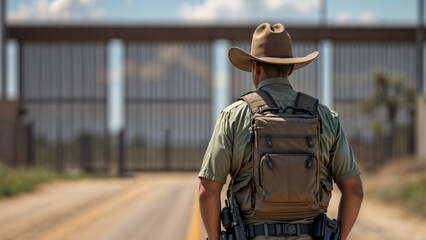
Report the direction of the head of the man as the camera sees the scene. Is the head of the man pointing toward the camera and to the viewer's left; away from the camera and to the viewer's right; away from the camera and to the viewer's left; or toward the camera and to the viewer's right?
away from the camera and to the viewer's left

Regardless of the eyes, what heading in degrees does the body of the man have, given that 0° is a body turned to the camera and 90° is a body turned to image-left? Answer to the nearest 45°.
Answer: approximately 180°
